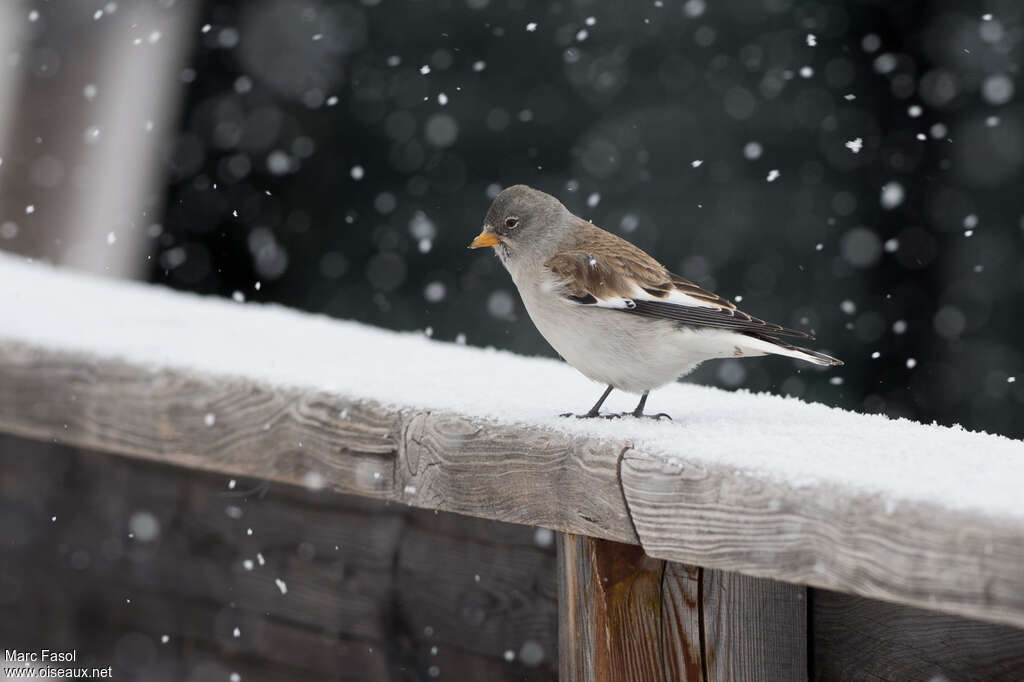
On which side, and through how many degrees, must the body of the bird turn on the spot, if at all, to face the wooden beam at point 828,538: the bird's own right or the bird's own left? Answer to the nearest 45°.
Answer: approximately 90° to the bird's own left

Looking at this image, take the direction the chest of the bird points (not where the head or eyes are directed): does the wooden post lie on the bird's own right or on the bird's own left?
on the bird's own left

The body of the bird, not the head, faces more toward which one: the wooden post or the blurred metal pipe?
the blurred metal pipe

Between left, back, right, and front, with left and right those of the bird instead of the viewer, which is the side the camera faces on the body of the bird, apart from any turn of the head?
left

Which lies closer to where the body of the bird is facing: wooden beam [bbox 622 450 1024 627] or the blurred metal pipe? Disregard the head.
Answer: the blurred metal pipe

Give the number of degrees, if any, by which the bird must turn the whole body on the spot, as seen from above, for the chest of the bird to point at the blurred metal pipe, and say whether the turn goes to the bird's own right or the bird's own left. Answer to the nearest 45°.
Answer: approximately 45° to the bird's own right
